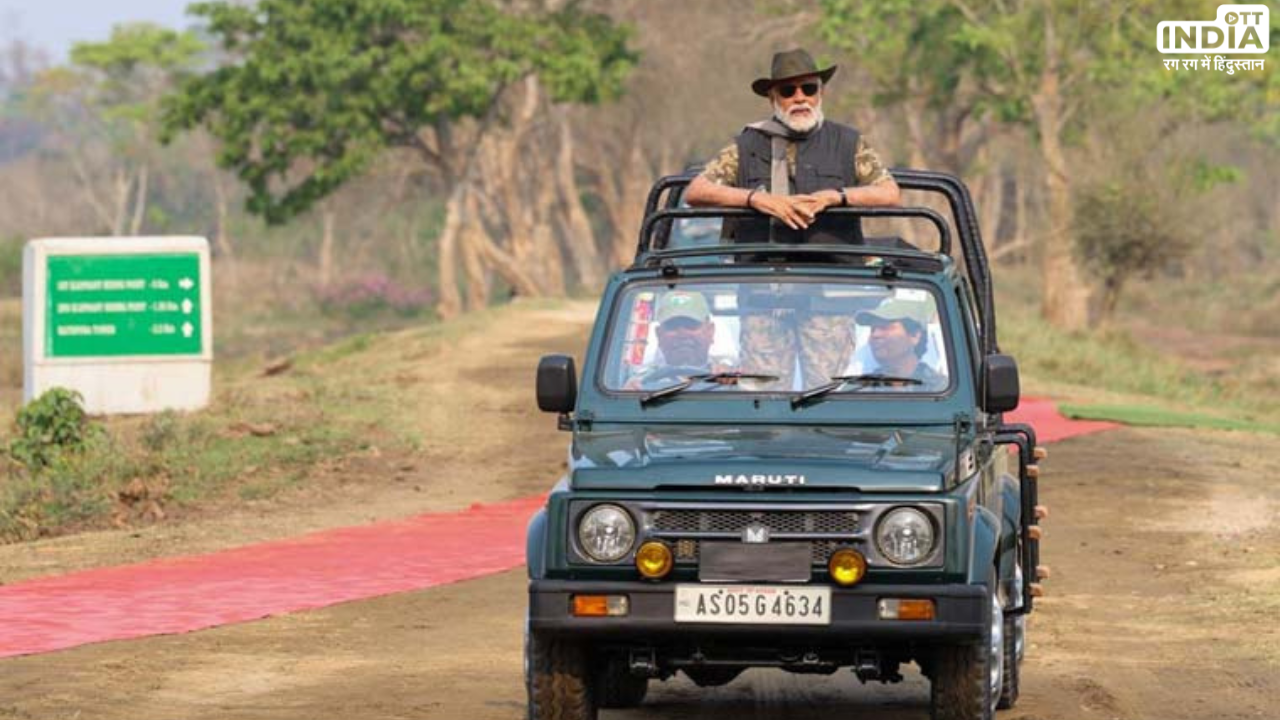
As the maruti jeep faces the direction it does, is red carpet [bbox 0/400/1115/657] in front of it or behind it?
behind

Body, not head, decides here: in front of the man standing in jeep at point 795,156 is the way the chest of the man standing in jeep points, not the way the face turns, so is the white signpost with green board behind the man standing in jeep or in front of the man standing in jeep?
behind

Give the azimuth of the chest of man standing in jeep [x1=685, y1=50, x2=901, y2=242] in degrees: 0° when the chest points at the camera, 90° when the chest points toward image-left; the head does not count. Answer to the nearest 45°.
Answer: approximately 0°

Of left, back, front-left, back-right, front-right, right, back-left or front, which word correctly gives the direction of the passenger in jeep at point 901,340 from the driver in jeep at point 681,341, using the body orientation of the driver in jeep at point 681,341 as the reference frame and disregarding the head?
left

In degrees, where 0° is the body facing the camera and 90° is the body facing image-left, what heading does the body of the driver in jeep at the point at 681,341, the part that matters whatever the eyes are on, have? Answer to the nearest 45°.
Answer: approximately 0°
